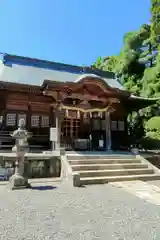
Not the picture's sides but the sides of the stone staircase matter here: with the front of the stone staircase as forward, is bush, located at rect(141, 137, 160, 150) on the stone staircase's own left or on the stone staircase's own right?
on the stone staircase's own left

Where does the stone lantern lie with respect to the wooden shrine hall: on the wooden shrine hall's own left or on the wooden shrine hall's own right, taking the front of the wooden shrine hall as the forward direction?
on the wooden shrine hall's own right

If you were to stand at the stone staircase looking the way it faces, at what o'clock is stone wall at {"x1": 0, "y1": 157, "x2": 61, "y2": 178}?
The stone wall is roughly at 4 o'clock from the stone staircase.

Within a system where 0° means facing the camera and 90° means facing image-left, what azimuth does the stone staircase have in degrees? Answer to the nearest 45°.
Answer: approximately 315°

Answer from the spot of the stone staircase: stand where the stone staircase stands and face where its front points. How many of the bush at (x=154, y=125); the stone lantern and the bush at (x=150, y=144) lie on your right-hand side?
1

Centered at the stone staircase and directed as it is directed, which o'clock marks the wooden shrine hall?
The wooden shrine hall is roughly at 6 o'clock from the stone staircase.

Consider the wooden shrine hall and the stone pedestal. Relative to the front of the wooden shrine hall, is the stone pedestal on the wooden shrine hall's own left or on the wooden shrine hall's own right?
on the wooden shrine hall's own right

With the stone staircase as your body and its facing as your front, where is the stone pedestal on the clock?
The stone pedestal is roughly at 3 o'clock from the stone staircase.

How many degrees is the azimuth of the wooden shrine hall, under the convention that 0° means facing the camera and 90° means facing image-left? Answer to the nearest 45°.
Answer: approximately 315°

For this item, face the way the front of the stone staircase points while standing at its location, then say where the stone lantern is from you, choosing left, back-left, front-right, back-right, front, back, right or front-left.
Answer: right

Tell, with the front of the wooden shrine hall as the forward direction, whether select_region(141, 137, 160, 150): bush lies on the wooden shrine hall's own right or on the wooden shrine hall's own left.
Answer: on the wooden shrine hall's own left

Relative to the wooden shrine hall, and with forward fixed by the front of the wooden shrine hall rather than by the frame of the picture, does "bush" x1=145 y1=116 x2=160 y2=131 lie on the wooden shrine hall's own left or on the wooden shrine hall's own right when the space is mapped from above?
on the wooden shrine hall's own left

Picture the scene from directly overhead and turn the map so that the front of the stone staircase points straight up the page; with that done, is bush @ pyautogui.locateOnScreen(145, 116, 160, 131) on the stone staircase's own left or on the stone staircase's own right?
on the stone staircase's own left

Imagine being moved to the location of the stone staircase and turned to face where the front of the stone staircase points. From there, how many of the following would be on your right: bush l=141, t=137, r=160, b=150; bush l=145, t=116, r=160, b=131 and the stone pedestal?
1
